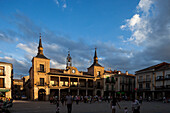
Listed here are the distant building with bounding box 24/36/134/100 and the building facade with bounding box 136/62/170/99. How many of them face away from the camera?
0

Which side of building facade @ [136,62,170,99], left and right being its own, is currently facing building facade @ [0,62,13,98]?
front

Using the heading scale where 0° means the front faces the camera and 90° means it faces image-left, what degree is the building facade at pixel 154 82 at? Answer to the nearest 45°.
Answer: approximately 45°

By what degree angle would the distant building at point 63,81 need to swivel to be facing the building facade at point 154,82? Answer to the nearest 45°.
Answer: approximately 45° to its left

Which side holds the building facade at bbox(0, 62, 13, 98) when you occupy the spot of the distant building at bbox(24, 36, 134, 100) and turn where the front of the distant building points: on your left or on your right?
on your right
